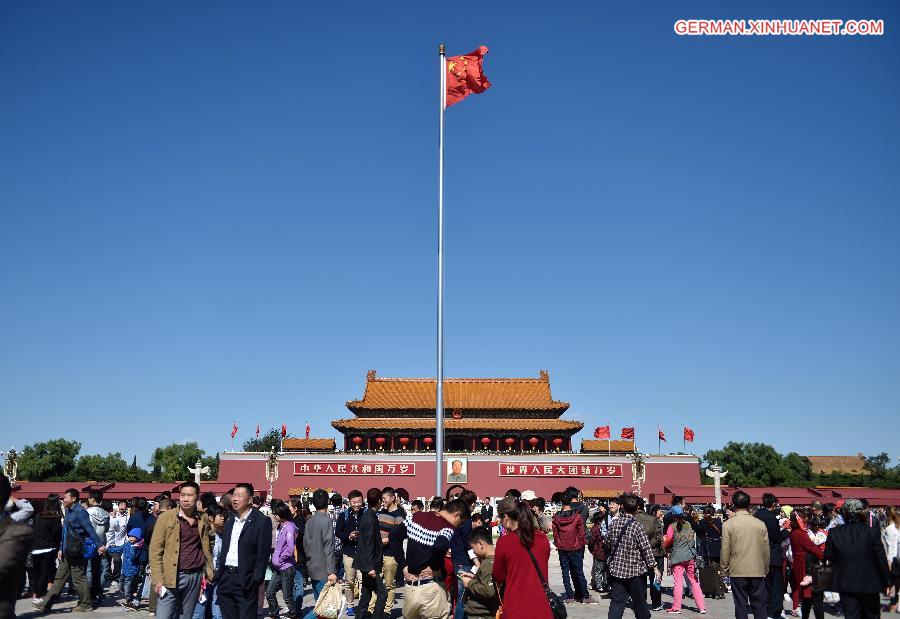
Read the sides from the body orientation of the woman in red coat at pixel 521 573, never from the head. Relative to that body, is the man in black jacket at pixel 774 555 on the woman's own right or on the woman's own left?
on the woman's own right

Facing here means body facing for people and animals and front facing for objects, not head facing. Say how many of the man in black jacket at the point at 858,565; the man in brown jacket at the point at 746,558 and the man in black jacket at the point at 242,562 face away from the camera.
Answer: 2

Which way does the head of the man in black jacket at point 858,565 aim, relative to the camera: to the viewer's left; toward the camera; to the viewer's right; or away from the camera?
away from the camera

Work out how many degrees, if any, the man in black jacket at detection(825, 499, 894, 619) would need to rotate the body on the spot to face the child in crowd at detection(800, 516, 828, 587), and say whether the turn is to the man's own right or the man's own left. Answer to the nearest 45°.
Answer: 0° — they already face them

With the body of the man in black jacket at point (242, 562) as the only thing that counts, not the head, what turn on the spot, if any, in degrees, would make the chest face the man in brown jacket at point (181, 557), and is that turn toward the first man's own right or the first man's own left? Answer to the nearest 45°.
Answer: approximately 90° to the first man's own right

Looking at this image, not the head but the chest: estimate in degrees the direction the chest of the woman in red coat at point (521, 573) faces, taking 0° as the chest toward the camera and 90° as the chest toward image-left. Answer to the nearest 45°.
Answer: approximately 135°

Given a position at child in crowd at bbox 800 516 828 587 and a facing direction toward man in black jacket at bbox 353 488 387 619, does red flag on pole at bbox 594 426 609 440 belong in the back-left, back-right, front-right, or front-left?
back-right

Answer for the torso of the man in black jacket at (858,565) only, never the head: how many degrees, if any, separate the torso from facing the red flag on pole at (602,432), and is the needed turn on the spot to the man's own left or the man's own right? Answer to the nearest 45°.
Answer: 0° — they already face it

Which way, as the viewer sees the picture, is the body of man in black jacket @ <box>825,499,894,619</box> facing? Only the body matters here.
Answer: away from the camera

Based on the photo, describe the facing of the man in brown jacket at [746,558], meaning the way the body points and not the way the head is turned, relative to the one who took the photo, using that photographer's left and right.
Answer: facing away from the viewer

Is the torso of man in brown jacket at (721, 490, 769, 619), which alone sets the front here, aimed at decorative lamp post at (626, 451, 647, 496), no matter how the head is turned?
yes

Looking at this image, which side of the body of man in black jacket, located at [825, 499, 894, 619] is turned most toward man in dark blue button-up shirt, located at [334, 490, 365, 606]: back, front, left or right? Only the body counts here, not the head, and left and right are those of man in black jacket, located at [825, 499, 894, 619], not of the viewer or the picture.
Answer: left

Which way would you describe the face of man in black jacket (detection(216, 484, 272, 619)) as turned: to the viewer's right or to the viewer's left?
to the viewer's left
